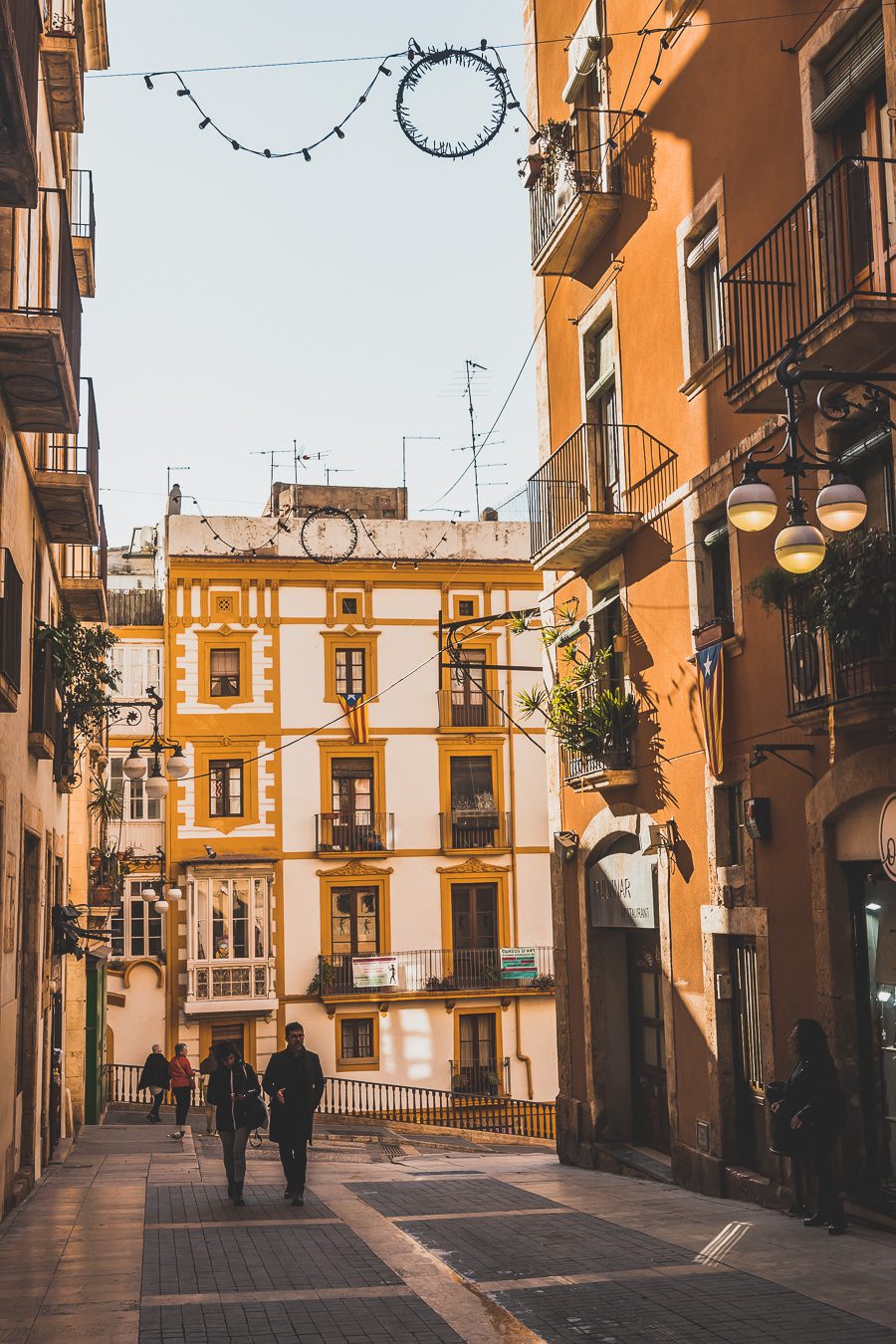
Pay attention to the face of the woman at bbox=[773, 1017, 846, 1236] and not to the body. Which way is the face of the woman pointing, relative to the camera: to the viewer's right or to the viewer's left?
to the viewer's left

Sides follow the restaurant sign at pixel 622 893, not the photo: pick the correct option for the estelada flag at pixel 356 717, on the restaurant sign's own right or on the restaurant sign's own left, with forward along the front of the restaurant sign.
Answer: on the restaurant sign's own right

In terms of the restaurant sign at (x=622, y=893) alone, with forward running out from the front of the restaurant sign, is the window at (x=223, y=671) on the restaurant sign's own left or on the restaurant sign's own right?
on the restaurant sign's own right

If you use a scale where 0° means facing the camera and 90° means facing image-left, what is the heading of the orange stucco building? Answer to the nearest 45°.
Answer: approximately 45°

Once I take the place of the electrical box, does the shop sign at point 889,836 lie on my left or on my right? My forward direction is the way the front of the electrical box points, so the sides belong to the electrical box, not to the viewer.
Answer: on my left

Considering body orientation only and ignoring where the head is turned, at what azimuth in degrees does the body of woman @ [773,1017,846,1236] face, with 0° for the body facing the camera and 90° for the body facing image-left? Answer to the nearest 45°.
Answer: approximately 90°

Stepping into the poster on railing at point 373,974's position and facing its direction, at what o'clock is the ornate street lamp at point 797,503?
The ornate street lamp is roughly at 12 o'clock from the poster on railing.

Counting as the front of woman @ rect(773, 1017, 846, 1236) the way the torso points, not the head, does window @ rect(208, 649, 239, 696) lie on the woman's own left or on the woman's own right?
on the woman's own right

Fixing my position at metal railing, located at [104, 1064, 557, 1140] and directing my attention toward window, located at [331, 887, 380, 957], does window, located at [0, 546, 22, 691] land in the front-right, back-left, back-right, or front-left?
back-left
